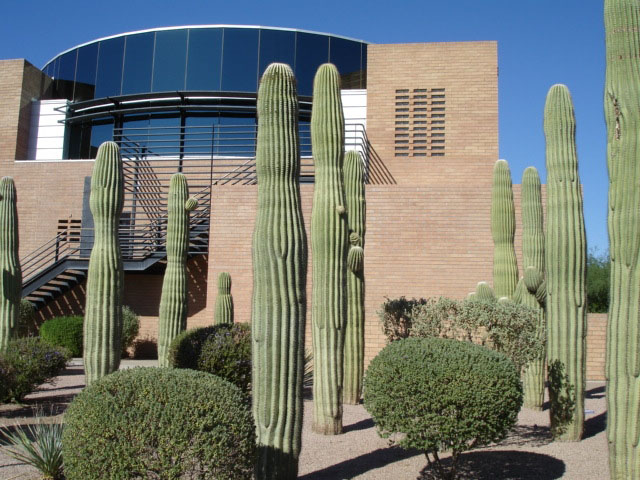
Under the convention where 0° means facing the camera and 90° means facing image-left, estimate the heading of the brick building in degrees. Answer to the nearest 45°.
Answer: approximately 0°

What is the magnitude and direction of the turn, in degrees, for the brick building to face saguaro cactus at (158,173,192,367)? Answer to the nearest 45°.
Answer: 0° — it already faces it

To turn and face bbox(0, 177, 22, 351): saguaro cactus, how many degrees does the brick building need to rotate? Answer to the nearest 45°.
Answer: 0° — it already faces it

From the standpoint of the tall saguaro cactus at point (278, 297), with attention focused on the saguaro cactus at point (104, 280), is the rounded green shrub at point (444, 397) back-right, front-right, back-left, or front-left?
back-right

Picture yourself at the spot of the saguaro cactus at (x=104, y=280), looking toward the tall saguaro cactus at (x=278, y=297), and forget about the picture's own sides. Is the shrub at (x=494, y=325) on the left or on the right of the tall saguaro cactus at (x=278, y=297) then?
left

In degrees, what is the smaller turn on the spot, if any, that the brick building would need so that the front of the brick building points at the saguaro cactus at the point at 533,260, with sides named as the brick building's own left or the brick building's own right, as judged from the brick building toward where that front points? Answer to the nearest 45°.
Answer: approximately 45° to the brick building's own left
